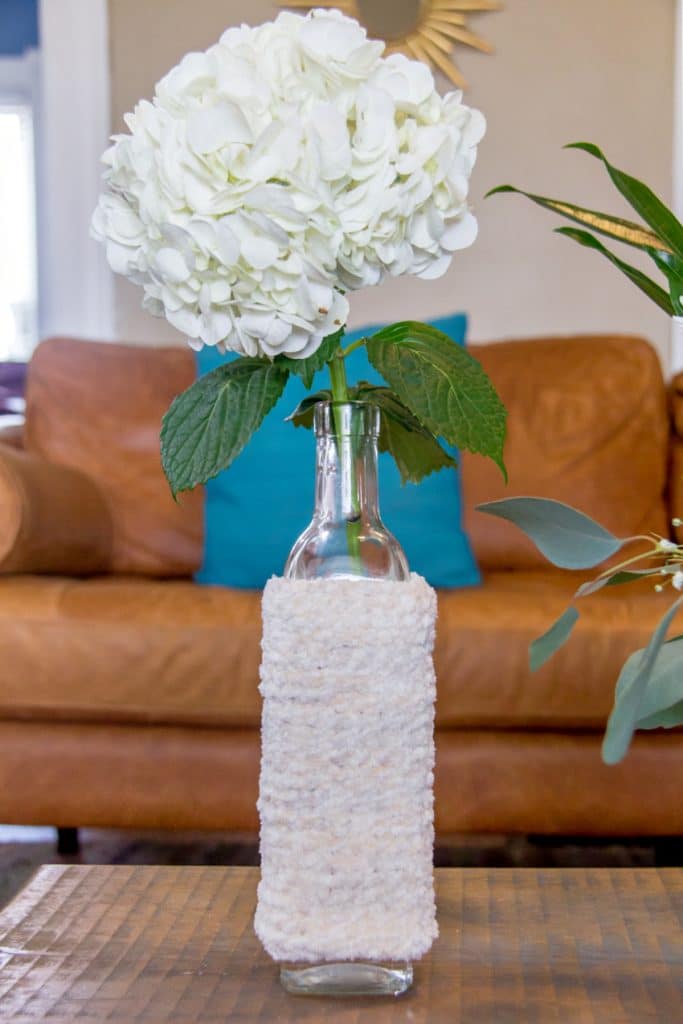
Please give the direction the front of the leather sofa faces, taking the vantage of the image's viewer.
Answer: facing the viewer

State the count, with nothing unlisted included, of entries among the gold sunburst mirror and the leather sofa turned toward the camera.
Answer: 2

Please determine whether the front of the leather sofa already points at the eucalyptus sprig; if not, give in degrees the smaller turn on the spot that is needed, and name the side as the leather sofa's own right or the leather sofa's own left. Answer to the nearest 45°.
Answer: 0° — it already faces it

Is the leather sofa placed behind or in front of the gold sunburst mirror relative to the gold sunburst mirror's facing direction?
in front

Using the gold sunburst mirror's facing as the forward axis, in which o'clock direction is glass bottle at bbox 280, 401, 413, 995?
The glass bottle is roughly at 12 o'clock from the gold sunburst mirror.

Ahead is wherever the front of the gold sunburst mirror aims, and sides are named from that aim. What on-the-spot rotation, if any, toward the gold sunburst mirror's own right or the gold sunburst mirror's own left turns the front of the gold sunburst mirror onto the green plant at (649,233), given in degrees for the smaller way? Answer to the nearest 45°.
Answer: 0° — it already faces it

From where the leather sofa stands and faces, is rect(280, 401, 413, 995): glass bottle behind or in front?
in front

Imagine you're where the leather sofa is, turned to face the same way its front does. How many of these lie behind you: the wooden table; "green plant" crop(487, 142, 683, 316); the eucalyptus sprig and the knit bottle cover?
0

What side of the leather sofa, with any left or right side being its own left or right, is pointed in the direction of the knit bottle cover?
front

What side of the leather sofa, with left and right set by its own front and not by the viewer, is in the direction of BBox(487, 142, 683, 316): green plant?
front

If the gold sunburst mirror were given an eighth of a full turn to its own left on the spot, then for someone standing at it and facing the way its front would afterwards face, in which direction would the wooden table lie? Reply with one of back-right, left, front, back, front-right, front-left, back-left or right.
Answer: front-right

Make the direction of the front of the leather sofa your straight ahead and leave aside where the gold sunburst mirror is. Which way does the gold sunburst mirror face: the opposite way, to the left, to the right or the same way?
the same way

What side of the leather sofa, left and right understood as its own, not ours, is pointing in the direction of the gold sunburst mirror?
back

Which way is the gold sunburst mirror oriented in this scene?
toward the camera

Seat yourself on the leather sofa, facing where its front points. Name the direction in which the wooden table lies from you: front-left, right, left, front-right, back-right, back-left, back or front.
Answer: front
